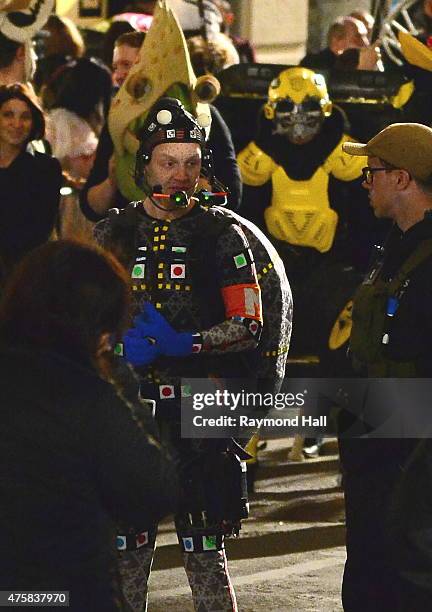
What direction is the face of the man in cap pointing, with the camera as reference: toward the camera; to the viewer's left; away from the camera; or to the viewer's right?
to the viewer's left

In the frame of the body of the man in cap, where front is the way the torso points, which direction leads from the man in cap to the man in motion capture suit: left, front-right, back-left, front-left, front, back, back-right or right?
front

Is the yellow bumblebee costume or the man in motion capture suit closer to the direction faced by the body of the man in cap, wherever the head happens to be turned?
the man in motion capture suit

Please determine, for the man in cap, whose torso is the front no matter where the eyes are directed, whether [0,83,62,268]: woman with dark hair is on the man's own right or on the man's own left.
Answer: on the man's own right

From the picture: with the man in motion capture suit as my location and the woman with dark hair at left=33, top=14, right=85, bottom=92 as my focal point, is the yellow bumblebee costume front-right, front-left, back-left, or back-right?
front-right

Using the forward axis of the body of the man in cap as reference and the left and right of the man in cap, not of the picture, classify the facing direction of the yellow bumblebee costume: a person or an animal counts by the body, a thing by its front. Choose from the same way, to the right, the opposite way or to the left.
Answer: to the left

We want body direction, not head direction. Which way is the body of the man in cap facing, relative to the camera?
to the viewer's left

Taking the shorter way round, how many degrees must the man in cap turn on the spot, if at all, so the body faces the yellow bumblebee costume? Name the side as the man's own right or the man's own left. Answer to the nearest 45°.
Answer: approximately 90° to the man's own right

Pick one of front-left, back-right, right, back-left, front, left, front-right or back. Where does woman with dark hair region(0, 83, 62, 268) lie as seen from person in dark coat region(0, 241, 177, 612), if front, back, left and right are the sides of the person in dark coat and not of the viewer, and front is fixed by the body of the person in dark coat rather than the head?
front-left

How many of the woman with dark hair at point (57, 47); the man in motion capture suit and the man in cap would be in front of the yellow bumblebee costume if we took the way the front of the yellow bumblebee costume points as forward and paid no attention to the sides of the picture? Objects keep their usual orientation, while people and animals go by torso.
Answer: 2

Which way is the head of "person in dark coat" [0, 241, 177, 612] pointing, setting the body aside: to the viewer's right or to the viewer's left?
to the viewer's right

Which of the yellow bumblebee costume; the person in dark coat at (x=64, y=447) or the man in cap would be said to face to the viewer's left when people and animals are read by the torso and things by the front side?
the man in cap

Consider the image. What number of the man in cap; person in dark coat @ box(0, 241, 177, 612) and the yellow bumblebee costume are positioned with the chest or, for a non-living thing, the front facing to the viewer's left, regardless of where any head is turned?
1

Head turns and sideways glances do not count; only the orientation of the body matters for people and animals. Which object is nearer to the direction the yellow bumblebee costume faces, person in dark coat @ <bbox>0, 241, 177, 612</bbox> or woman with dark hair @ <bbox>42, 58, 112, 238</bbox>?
the person in dark coat

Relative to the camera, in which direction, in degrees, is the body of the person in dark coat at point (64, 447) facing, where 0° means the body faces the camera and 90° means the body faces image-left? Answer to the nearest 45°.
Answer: approximately 225°

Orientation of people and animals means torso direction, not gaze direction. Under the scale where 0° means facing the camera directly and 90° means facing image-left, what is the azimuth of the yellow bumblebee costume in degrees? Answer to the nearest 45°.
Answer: approximately 0°
